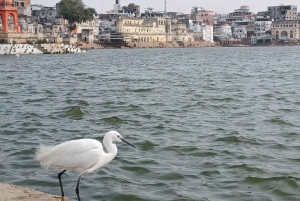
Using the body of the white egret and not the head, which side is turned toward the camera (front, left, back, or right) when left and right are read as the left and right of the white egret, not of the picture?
right
